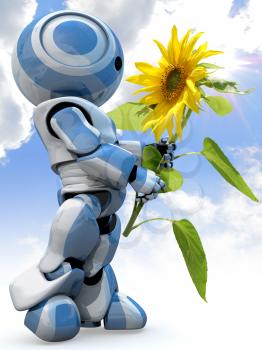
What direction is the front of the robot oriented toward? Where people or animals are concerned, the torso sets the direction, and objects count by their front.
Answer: to the viewer's right
